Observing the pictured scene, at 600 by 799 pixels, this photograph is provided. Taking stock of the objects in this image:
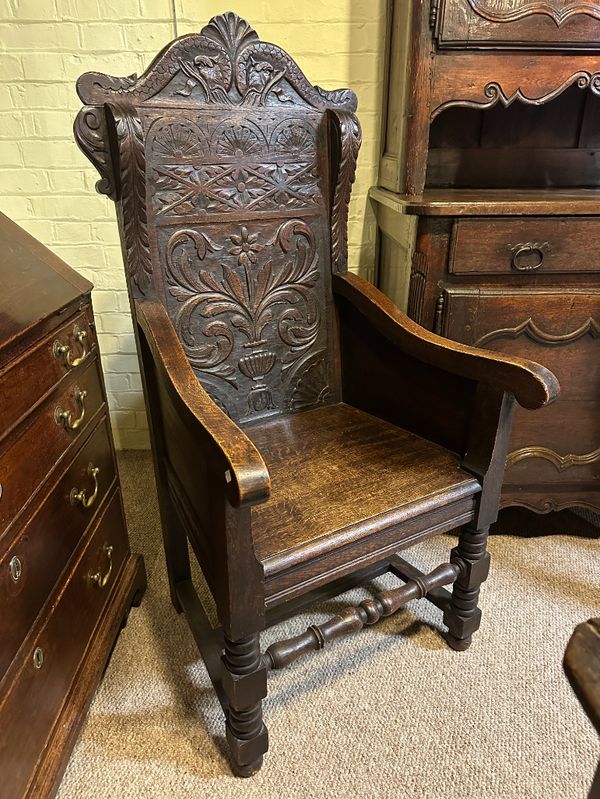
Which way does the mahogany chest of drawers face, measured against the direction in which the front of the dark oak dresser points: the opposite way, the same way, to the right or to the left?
to the left

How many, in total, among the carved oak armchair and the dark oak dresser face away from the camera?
0

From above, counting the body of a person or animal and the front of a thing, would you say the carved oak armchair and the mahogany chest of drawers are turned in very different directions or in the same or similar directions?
same or similar directions

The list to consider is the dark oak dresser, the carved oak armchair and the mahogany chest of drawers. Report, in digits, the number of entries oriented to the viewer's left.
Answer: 0

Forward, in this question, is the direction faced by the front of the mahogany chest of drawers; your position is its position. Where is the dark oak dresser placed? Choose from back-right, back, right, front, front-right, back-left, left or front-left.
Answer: front-left

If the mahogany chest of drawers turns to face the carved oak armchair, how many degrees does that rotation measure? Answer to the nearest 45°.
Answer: approximately 45° to its left

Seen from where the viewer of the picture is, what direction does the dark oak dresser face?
facing the viewer

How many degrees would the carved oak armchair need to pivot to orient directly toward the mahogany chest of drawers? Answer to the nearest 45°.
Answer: approximately 90° to its right

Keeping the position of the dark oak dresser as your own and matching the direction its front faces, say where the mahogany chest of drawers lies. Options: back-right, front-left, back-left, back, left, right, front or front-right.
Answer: front-right

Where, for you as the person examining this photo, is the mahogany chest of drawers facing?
facing the viewer and to the right of the viewer

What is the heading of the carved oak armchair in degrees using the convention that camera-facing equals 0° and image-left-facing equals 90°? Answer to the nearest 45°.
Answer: approximately 315°
